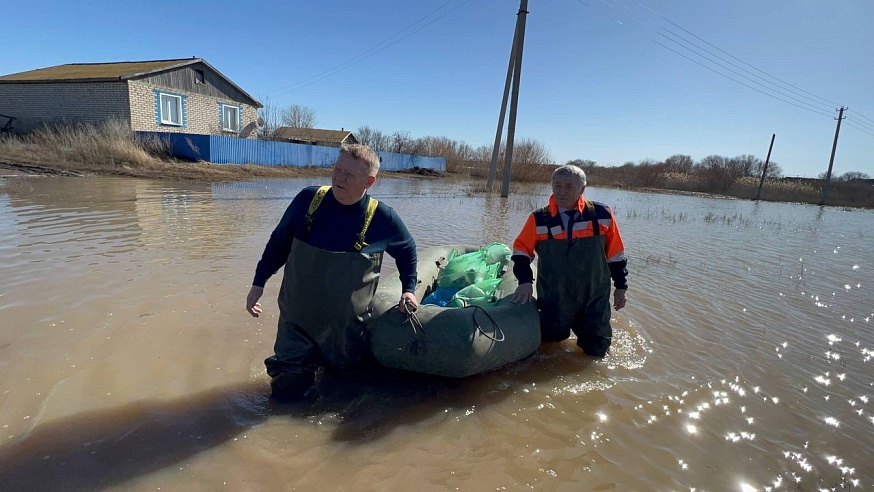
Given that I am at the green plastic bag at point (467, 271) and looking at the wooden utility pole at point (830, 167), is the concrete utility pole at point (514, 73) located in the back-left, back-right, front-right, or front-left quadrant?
front-left

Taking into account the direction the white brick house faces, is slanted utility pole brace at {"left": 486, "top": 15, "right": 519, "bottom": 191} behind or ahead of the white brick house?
ahead

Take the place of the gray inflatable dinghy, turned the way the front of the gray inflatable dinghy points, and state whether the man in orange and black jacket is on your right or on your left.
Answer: on your left

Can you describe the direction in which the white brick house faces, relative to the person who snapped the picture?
facing the viewer and to the right of the viewer

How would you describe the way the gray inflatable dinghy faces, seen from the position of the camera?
facing the viewer

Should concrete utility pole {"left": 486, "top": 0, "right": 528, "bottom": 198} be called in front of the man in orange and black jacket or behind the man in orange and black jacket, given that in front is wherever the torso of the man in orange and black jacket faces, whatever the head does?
behind

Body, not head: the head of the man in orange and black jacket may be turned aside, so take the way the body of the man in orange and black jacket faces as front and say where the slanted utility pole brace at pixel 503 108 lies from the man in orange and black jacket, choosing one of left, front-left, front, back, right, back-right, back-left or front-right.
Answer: back

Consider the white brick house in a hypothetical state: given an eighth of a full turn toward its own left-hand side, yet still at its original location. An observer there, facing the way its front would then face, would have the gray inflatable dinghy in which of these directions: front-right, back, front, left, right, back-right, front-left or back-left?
right

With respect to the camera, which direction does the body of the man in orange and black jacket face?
toward the camera

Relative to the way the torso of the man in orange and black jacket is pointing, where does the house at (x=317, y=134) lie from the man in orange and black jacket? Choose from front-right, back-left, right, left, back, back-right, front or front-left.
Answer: back-right

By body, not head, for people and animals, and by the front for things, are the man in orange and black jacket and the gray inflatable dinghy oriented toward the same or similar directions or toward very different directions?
same or similar directions

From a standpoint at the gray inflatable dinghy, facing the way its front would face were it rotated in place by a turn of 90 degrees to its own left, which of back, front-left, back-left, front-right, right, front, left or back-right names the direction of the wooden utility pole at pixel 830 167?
front-left

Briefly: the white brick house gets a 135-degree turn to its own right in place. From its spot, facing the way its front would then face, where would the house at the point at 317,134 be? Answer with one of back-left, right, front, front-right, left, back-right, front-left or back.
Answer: back-right

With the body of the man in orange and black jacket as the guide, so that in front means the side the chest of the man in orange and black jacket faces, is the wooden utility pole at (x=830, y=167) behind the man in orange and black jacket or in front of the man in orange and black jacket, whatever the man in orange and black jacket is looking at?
behind
